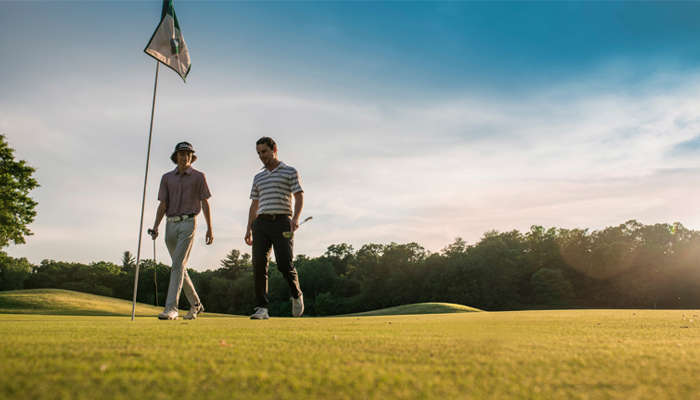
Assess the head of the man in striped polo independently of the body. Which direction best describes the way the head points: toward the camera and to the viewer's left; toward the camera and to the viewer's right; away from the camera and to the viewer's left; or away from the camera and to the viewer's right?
toward the camera and to the viewer's left

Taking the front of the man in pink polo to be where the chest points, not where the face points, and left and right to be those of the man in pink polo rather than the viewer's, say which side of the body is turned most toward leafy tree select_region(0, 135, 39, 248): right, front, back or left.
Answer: back

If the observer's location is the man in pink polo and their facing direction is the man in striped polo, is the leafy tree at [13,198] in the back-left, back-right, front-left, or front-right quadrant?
back-left

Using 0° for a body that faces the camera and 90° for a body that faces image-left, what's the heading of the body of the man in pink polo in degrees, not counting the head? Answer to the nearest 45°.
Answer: approximately 0°
